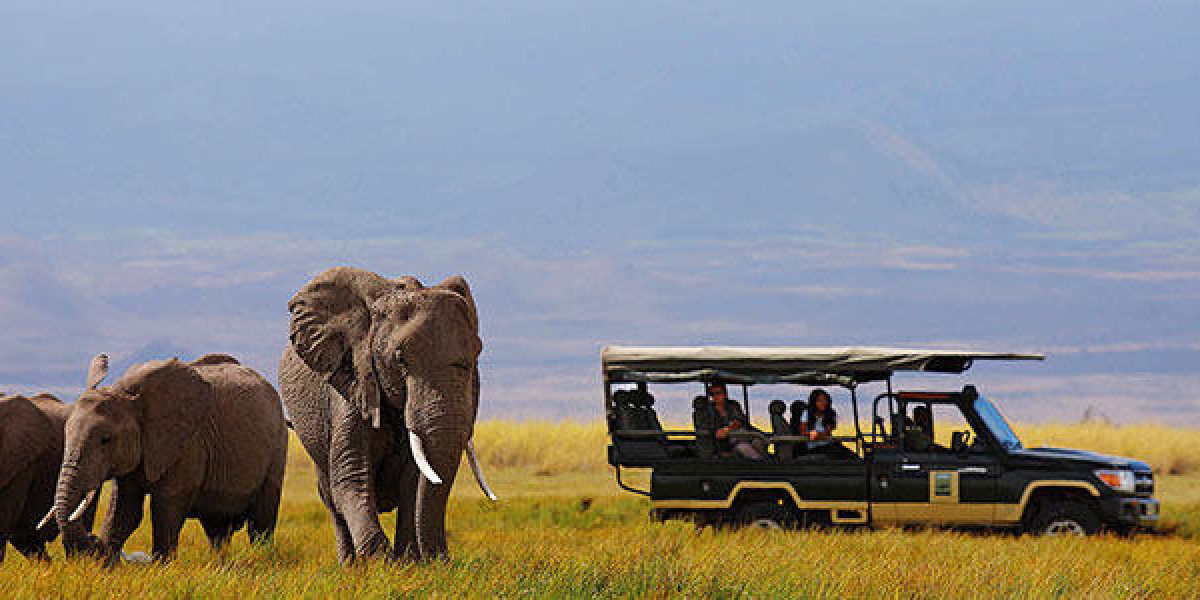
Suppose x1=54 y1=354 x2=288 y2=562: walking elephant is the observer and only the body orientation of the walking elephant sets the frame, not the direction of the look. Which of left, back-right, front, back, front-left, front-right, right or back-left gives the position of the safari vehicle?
back-left

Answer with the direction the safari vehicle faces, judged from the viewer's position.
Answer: facing to the right of the viewer

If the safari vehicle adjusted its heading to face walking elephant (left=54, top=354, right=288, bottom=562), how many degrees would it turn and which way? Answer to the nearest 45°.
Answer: approximately 135° to its right

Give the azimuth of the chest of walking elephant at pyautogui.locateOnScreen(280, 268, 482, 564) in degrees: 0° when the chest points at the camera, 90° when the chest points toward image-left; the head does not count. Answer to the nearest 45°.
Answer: approximately 315°

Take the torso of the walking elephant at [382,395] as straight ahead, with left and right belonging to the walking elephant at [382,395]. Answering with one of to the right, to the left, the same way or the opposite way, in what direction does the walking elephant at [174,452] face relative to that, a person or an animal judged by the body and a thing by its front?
to the right

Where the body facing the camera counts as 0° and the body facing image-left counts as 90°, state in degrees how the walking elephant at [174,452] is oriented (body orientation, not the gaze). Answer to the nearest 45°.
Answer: approximately 45°

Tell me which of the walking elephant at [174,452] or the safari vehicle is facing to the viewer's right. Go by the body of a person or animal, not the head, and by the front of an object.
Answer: the safari vehicle

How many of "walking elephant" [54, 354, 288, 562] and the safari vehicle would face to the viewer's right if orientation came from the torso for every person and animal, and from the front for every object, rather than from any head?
1
